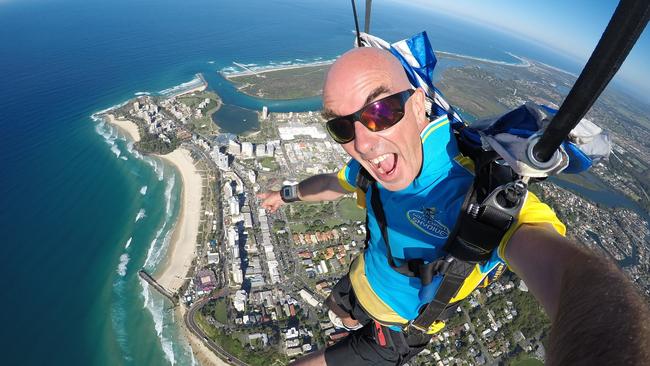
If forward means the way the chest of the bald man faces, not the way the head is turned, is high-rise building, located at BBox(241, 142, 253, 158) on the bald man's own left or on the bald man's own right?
on the bald man's own right

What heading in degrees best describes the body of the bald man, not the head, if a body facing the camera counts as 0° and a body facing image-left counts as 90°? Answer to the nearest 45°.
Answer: approximately 45°

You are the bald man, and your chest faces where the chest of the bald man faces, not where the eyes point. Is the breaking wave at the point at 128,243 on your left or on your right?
on your right
